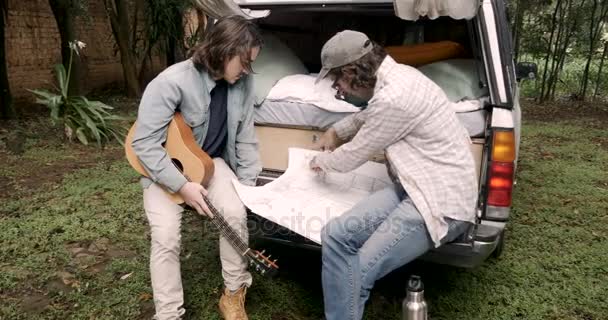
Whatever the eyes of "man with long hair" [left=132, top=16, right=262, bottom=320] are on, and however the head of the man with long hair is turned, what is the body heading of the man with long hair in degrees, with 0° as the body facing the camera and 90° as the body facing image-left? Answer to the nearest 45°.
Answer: approximately 315°

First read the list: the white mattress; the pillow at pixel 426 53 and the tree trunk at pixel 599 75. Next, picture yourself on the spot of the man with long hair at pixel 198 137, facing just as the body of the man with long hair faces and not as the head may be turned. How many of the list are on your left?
3

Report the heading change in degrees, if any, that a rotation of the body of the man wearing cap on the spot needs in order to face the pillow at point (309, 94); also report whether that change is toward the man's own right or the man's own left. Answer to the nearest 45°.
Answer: approximately 45° to the man's own right

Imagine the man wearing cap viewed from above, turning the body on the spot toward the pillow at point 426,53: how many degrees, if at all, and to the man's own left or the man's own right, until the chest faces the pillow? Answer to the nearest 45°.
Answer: approximately 90° to the man's own right

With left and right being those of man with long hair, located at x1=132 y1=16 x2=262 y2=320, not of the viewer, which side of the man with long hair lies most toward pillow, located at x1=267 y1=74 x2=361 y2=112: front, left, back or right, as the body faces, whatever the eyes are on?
left

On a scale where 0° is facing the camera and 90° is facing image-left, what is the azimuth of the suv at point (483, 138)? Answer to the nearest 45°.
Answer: approximately 180°

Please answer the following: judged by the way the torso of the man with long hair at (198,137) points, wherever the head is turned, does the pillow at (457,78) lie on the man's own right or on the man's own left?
on the man's own left

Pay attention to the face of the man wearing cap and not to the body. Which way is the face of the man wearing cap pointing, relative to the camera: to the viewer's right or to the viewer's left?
to the viewer's left

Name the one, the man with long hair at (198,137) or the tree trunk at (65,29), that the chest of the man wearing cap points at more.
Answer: the man with long hair

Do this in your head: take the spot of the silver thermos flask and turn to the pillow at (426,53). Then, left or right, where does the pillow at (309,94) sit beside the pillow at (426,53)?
left

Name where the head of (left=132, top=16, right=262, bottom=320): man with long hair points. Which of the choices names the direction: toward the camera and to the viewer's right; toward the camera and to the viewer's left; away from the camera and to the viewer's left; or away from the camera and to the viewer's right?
toward the camera and to the viewer's right

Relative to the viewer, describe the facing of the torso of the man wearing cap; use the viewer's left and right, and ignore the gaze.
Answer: facing to the left of the viewer

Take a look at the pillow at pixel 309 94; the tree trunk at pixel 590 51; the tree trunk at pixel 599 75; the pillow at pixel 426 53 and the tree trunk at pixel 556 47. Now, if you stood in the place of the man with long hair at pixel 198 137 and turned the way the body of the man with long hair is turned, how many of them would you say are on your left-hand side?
5
